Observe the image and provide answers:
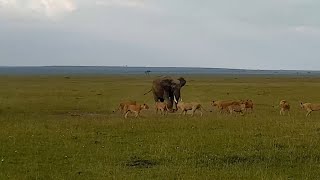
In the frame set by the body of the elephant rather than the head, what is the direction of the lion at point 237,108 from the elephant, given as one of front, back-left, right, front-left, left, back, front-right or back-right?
front

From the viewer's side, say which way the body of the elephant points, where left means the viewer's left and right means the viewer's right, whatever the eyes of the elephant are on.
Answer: facing the viewer and to the right of the viewer
